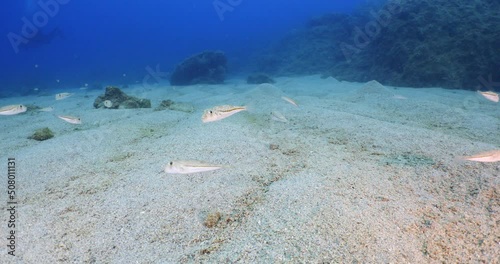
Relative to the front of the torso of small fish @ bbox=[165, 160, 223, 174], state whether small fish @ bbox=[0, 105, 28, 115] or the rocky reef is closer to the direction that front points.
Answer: the small fish

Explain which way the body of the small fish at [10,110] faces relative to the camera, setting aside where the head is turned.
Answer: to the viewer's right

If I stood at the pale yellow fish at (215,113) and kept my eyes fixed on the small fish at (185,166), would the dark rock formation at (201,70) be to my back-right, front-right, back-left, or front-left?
back-right

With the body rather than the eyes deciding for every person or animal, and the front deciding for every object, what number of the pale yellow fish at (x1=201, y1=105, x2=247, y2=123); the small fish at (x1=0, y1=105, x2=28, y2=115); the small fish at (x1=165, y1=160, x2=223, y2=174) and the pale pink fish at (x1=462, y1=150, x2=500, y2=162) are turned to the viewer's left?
2

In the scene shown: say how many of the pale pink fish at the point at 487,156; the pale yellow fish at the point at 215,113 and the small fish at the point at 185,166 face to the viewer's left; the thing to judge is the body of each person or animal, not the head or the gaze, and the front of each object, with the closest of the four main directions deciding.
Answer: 2

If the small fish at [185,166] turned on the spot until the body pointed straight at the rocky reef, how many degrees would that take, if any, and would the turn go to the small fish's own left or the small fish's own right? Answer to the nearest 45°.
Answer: approximately 135° to the small fish's own right
